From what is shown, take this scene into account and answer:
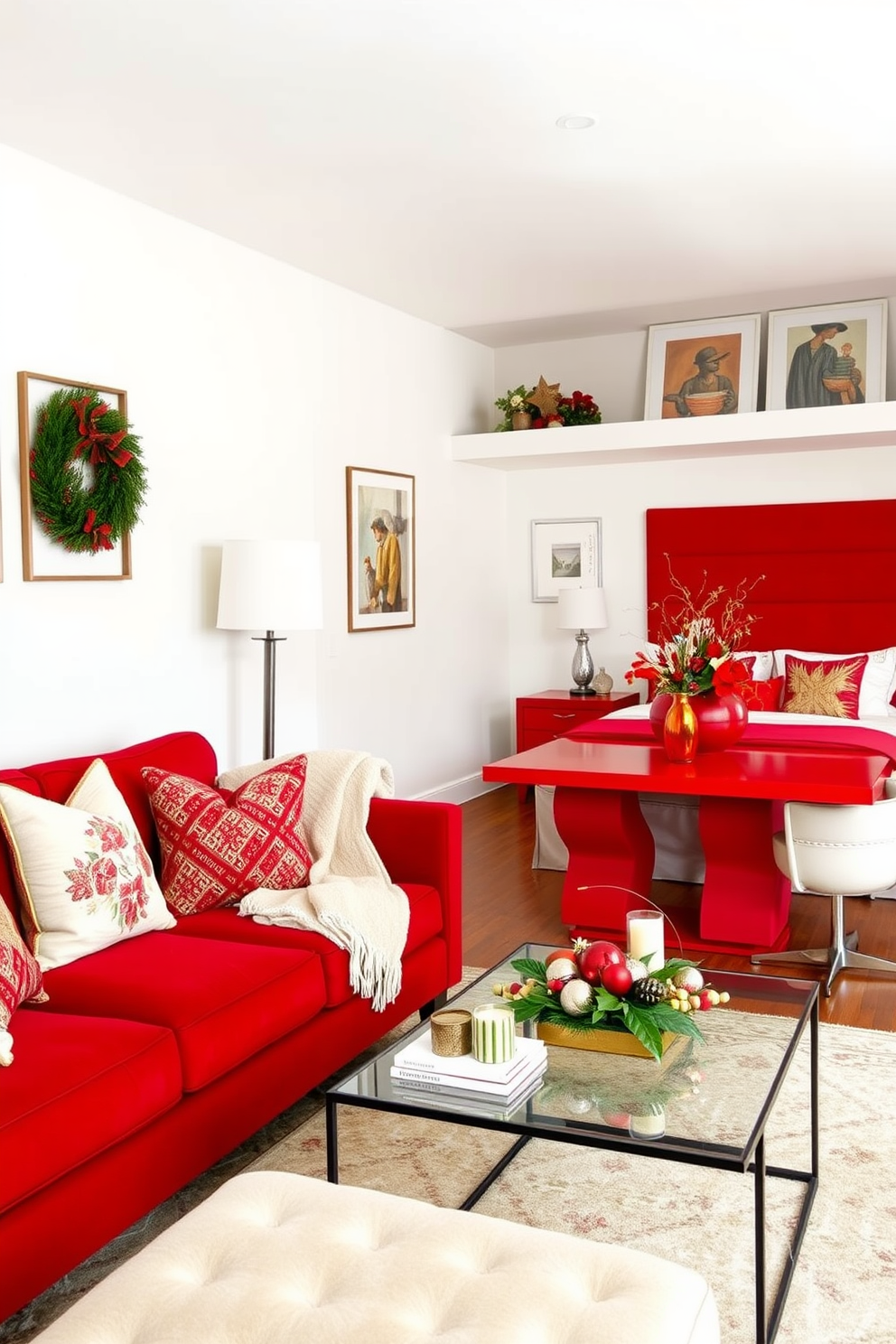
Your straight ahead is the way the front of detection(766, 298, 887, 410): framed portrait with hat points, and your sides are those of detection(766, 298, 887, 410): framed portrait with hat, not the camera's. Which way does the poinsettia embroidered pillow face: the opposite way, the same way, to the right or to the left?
to the left

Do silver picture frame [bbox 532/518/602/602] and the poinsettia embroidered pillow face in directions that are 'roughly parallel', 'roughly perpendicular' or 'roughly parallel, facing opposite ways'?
roughly perpendicular

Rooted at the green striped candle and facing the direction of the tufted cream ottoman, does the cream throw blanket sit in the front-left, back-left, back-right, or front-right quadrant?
back-right

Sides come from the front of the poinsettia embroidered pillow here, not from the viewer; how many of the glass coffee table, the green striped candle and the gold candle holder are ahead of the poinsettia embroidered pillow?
3

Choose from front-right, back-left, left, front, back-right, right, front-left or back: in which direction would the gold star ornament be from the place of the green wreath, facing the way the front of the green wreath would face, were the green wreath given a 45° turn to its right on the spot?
back-left

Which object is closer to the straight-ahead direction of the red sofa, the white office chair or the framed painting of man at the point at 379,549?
the white office chair

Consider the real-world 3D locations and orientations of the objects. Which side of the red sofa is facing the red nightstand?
left

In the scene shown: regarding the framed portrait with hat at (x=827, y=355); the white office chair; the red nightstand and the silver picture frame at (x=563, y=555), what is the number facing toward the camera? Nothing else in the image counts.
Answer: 3

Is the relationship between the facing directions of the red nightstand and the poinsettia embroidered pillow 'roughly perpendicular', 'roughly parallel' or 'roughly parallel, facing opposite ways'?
roughly perpendicular
